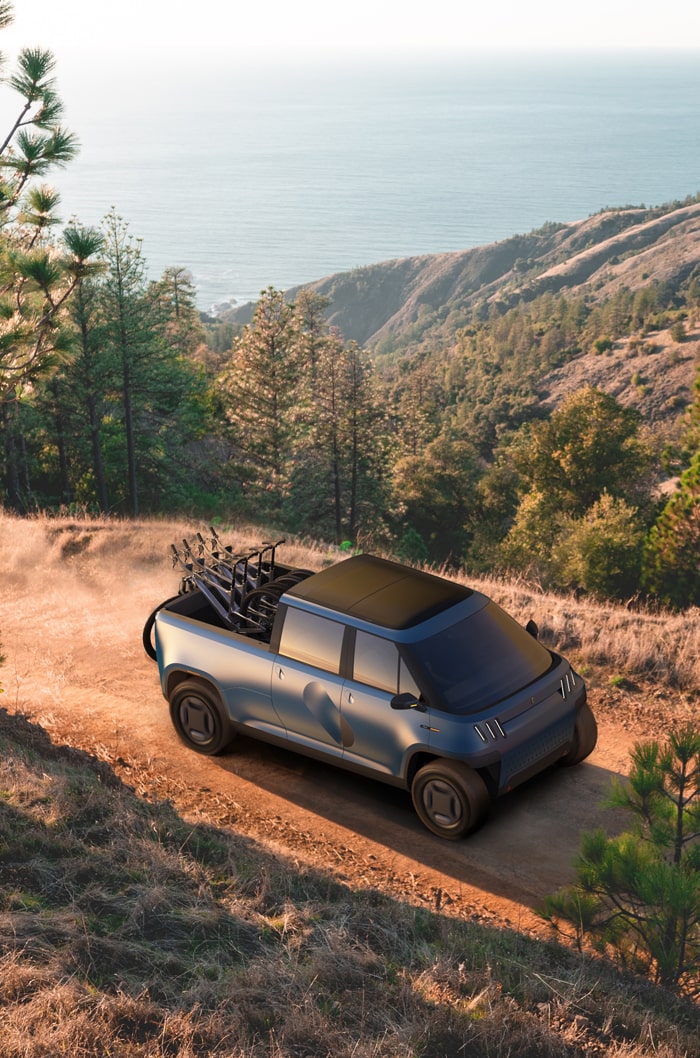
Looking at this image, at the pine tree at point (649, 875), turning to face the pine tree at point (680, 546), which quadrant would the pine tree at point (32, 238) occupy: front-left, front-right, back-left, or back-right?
front-left

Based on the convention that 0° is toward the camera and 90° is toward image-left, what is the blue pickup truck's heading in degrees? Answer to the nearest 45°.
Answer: approximately 315°

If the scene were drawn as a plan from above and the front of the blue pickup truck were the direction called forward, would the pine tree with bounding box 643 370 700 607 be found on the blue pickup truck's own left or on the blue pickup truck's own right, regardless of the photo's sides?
on the blue pickup truck's own left

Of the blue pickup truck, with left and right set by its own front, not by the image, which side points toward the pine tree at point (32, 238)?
back

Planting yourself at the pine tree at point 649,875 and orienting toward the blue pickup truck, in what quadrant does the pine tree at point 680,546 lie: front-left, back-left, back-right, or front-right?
front-right

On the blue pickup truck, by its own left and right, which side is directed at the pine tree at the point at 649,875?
front
